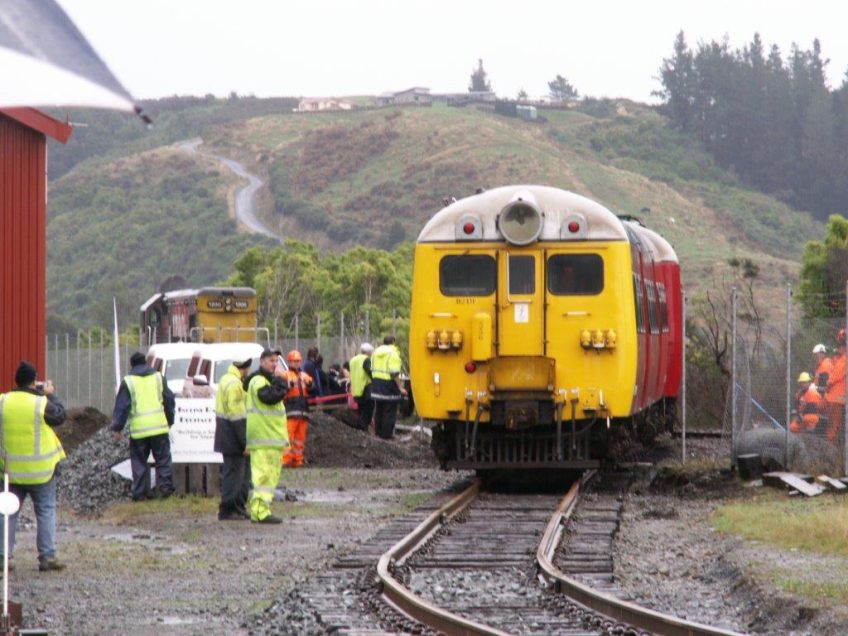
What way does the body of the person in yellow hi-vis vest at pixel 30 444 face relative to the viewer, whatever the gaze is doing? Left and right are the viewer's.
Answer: facing away from the viewer and to the right of the viewer

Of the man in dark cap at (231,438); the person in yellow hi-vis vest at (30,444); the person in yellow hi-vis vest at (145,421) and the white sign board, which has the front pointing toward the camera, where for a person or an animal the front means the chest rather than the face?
the white sign board

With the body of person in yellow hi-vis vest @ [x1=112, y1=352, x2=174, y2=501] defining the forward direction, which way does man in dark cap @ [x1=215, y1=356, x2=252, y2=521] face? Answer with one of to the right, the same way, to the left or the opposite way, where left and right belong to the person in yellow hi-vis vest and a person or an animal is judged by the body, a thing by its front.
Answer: to the right

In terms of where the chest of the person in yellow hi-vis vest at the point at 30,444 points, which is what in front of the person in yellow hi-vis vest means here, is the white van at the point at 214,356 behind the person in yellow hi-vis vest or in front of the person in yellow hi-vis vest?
in front

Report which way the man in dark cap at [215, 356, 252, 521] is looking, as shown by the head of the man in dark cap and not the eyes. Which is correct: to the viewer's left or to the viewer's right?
to the viewer's right

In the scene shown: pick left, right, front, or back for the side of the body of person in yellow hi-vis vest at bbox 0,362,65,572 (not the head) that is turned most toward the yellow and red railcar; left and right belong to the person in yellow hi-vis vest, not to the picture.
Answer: front

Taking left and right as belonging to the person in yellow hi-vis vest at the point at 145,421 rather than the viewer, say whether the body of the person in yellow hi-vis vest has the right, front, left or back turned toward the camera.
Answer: back

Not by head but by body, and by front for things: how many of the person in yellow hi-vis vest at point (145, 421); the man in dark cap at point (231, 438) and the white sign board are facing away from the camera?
1

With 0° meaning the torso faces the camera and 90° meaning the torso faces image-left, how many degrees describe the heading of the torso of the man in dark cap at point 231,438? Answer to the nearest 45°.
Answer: approximately 270°

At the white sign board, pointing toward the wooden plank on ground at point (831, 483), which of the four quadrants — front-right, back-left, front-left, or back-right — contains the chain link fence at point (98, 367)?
back-left

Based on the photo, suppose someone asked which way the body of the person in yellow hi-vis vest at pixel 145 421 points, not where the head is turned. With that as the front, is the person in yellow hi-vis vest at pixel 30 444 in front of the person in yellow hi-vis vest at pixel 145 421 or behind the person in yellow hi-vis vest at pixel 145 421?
behind

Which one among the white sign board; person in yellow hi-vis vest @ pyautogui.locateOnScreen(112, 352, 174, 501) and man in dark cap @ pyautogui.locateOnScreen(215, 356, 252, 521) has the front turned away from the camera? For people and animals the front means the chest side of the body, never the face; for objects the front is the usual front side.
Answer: the person in yellow hi-vis vest

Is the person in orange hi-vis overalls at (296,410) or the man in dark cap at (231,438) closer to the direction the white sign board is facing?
the man in dark cap

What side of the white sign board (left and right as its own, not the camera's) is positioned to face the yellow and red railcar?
left

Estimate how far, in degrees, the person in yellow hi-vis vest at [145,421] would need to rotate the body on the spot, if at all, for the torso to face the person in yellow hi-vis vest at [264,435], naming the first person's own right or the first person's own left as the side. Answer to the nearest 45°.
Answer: approximately 135° to the first person's own right

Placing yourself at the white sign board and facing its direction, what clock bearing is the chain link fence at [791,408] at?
The chain link fence is roughly at 9 o'clock from the white sign board.

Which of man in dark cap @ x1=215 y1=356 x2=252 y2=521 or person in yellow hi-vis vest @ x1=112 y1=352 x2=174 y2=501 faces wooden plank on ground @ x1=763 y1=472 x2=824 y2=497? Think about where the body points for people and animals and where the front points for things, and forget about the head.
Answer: the man in dark cap
